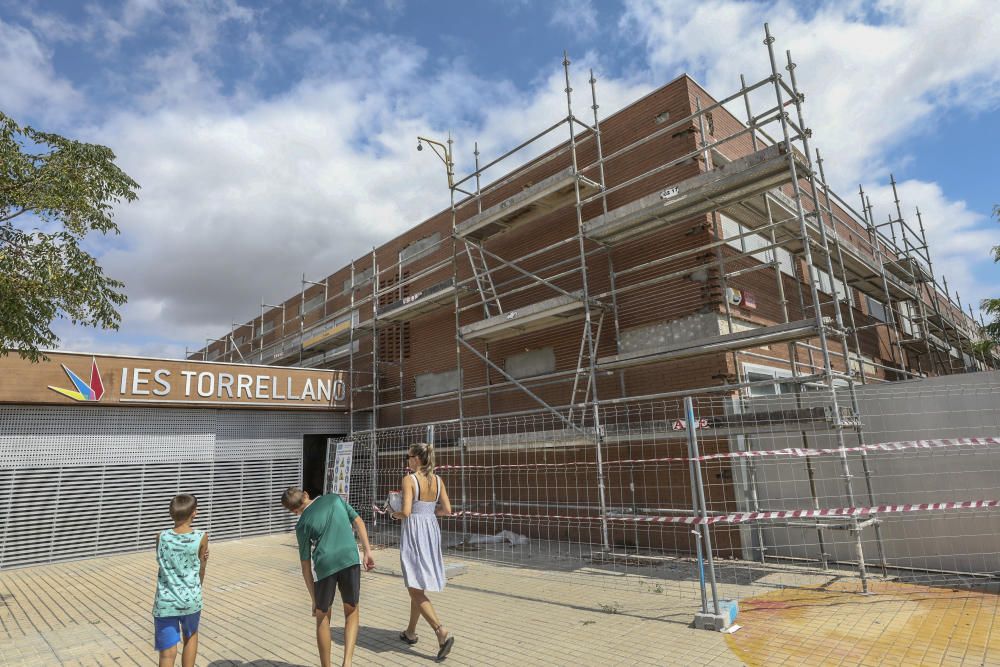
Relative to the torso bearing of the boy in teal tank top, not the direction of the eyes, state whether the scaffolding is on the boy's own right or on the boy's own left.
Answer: on the boy's own right

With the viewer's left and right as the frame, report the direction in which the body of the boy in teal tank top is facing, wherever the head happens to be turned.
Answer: facing away from the viewer

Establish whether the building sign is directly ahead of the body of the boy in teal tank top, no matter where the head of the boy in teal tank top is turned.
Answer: yes

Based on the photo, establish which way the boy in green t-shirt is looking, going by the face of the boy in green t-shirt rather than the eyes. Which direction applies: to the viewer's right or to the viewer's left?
to the viewer's left

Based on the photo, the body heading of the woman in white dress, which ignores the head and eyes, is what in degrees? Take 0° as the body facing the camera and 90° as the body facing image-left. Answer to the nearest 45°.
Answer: approximately 135°

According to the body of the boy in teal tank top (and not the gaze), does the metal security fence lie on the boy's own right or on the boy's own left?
on the boy's own right

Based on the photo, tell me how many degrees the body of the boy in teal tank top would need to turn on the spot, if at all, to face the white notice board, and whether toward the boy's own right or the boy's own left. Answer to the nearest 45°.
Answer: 0° — they already face it

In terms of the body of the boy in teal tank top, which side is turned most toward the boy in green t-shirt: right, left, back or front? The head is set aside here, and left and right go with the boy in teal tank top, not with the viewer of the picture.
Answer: right

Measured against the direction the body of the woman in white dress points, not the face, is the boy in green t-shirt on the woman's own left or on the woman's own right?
on the woman's own left
